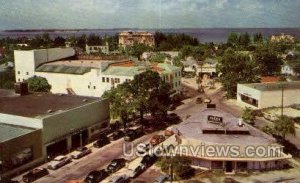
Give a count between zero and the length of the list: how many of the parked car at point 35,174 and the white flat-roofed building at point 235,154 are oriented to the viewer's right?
0
